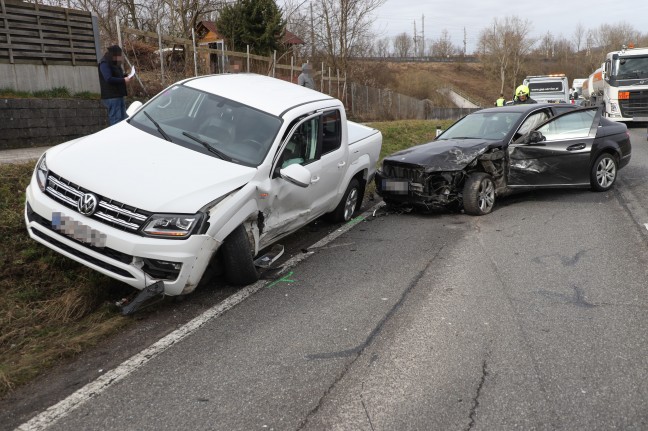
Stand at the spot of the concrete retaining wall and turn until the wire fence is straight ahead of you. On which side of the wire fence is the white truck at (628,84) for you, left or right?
right

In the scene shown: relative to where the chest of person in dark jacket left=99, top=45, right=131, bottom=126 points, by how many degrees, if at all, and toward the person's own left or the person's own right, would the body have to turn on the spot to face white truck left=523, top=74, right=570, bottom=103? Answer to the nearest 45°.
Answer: approximately 45° to the person's own left

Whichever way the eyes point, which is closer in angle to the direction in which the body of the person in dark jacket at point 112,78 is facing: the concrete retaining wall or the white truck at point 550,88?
the white truck

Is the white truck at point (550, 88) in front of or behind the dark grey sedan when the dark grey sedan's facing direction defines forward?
behind

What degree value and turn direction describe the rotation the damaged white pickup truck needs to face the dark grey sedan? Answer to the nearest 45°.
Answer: approximately 180°

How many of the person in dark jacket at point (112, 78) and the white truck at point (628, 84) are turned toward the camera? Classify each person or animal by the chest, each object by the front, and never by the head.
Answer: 1

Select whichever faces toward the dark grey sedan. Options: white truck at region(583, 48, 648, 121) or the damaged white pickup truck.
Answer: the white truck

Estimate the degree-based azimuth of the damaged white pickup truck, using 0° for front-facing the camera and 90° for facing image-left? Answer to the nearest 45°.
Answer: approximately 45°

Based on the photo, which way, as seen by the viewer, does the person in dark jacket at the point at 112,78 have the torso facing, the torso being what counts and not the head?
to the viewer's right
